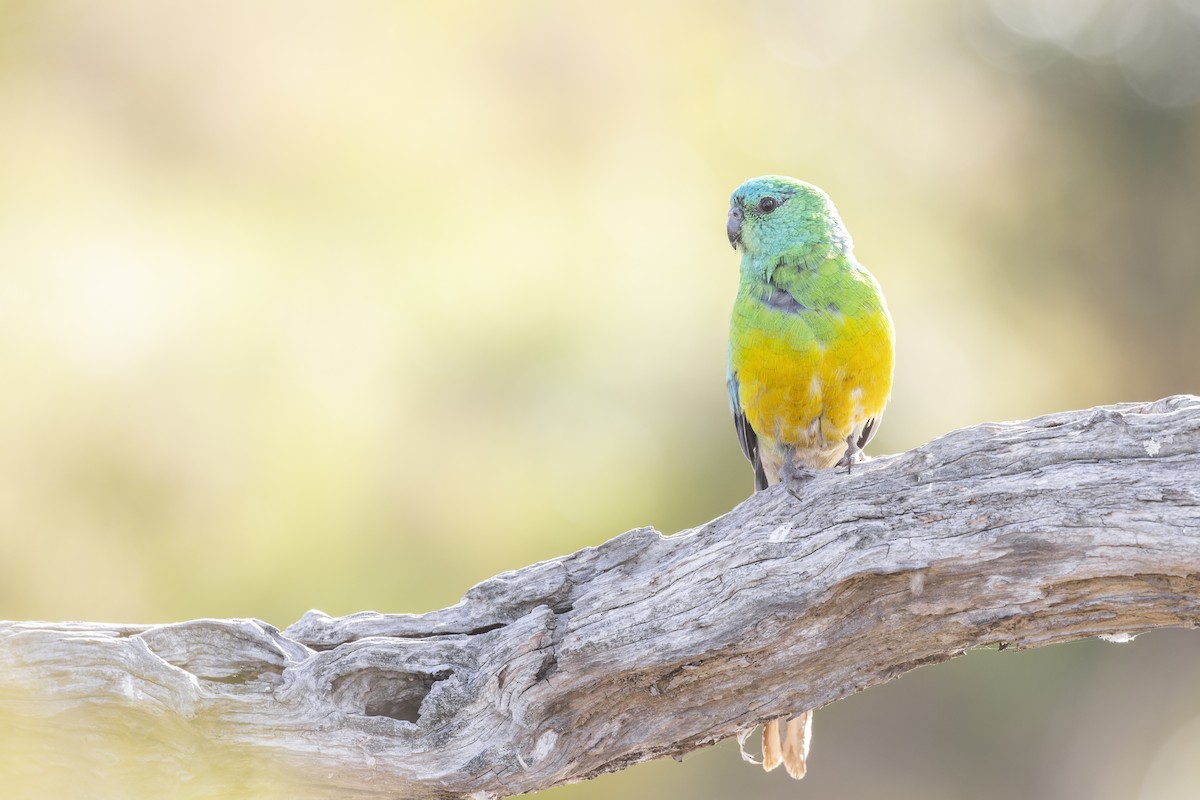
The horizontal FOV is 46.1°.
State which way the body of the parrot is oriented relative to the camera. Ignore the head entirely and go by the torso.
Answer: toward the camera
